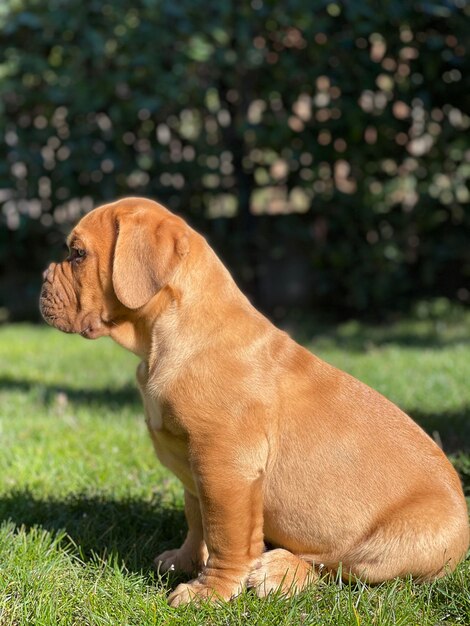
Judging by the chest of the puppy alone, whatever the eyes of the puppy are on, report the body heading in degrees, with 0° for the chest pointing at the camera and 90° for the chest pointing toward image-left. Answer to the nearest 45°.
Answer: approximately 90°
